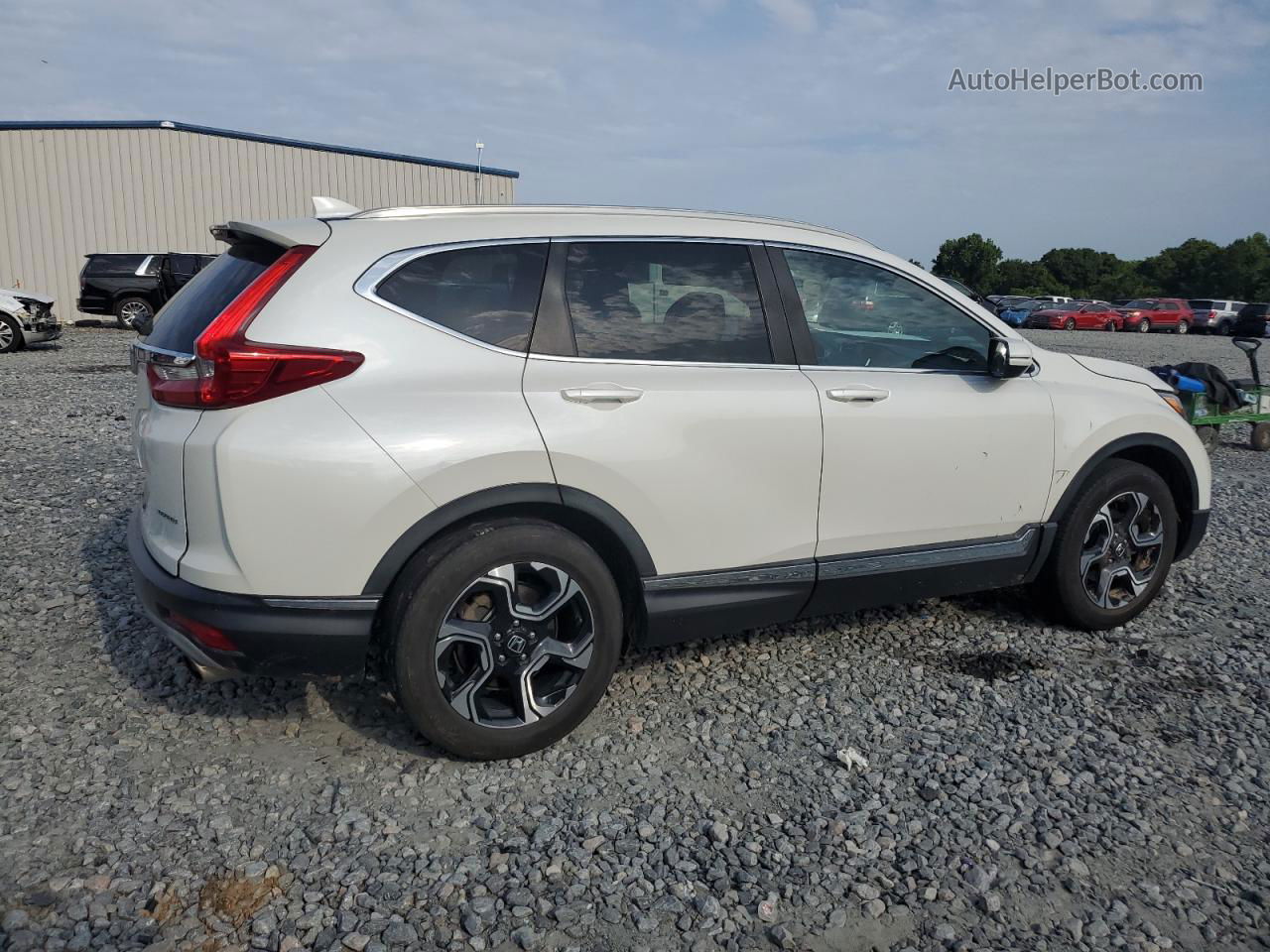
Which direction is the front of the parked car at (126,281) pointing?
to the viewer's right

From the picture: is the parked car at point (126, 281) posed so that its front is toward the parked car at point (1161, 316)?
yes

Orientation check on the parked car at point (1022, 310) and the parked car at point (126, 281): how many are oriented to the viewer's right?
1

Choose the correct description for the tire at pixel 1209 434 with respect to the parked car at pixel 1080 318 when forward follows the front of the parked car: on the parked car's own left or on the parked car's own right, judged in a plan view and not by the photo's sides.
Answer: on the parked car's own left

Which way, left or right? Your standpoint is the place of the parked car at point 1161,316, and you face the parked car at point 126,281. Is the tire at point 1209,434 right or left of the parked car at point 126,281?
left

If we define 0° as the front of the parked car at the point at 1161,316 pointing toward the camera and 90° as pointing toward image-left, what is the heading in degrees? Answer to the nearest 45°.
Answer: approximately 45°

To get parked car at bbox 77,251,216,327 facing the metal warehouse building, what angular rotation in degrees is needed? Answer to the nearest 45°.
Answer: approximately 90° to its left

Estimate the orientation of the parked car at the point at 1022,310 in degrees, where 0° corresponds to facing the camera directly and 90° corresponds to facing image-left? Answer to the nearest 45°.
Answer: approximately 45°

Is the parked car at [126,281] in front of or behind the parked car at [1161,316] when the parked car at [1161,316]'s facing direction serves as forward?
in front

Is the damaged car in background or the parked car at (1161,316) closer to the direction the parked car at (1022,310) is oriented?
the damaged car in background

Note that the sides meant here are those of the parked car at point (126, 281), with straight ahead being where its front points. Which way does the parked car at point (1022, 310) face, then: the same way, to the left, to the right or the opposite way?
the opposite way

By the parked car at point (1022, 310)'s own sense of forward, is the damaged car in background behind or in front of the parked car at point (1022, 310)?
in front

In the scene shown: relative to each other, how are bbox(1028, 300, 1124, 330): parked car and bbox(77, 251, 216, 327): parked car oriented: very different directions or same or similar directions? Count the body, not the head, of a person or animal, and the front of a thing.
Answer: very different directions

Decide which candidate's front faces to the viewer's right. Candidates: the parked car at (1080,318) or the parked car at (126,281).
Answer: the parked car at (126,281)
